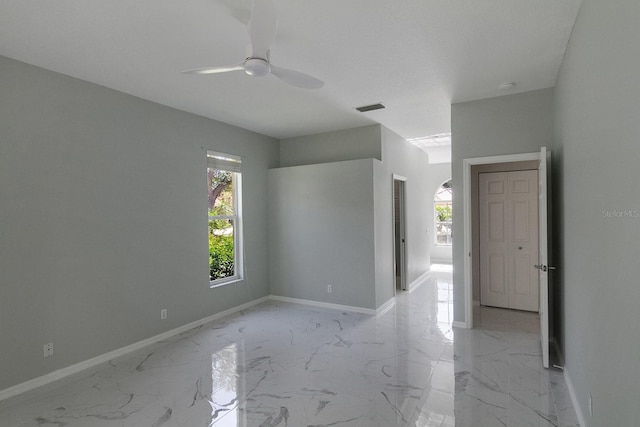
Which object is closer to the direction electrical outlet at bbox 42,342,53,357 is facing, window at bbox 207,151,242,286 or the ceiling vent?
the ceiling vent

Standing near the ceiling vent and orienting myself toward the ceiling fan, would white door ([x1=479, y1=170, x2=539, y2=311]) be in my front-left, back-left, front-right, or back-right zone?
back-left

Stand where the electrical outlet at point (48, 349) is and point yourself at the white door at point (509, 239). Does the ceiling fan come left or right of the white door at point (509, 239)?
right

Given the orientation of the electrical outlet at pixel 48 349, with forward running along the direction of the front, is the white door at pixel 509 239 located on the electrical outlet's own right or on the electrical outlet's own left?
on the electrical outlet's own left

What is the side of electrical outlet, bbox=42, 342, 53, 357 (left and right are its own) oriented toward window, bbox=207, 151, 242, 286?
left

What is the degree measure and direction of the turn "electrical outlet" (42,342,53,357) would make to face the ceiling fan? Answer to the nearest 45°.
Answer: approximately 45° to its left

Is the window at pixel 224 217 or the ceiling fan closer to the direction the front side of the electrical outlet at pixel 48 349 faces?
the ceiling fan

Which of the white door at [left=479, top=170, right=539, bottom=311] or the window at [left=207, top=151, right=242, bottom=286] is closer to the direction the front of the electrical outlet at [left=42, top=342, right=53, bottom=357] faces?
the white door

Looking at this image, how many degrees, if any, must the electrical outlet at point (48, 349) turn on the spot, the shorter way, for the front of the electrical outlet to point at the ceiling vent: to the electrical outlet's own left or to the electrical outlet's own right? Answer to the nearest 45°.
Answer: approximately 90° to the electrical outlet's own left

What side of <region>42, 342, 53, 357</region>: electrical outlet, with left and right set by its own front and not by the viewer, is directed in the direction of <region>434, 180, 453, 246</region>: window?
left

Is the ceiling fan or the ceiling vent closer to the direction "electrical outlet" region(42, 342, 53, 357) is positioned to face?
the ceiling fan
